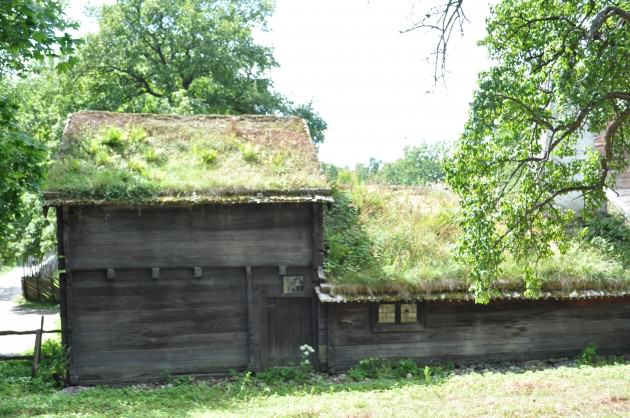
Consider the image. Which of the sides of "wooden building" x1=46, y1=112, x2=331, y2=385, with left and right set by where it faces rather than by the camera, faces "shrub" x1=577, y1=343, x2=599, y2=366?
left

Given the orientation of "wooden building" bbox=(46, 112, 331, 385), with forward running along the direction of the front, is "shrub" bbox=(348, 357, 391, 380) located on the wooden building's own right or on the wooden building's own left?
on the wooden building's own left

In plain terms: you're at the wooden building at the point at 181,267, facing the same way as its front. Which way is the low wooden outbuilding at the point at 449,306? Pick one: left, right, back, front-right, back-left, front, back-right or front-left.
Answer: left

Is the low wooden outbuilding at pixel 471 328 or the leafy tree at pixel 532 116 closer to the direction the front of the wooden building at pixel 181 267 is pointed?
the leafy tree

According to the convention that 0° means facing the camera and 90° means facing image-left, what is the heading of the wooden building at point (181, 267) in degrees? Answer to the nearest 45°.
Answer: approximately 0°

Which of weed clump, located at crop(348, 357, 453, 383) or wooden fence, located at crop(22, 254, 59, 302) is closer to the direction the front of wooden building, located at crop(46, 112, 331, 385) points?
the weed clump

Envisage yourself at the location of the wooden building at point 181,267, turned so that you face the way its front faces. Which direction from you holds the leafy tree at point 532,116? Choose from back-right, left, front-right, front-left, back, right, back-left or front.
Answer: front-left

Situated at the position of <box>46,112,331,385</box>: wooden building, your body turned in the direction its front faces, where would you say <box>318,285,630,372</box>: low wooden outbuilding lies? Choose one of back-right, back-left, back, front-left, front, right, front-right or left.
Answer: left

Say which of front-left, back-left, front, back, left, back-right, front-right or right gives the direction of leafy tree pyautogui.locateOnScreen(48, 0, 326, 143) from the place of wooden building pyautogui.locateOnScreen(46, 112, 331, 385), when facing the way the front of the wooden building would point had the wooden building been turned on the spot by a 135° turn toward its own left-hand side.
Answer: front-left

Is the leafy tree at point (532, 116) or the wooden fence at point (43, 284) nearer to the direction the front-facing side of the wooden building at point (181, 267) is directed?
the leafy tree
